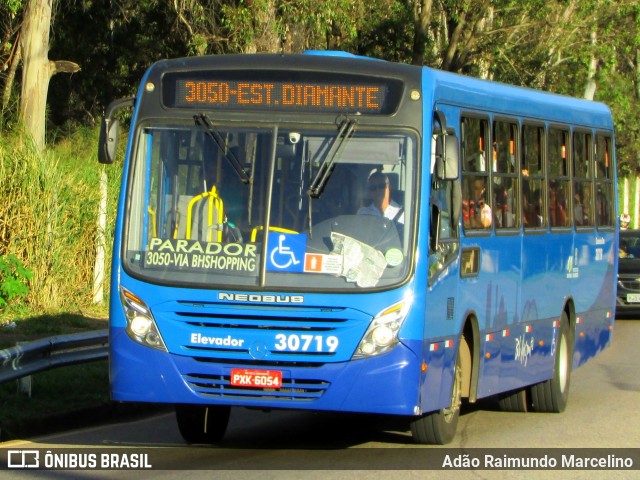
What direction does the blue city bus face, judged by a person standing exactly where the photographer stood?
facing the viewer

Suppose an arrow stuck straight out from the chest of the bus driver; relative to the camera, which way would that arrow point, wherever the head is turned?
toward the camera

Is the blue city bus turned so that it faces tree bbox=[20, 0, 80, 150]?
no

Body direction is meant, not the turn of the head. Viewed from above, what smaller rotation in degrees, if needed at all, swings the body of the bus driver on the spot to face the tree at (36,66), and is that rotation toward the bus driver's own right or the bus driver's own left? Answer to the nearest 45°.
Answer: approximately 135° to the bus driver's own right

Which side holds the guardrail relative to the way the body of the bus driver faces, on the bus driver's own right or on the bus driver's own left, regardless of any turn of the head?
on the bus driver's own right
